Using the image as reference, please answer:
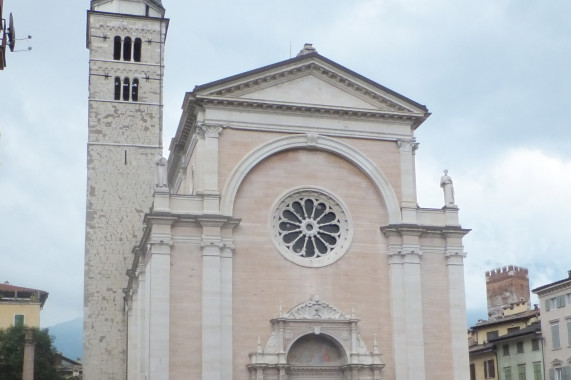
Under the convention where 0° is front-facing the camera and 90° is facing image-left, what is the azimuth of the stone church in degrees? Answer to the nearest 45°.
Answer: approximately 0°

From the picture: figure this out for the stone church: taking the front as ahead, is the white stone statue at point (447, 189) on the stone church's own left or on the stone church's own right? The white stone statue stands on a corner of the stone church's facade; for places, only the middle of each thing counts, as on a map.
on the stone church's own left

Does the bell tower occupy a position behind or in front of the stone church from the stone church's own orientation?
behind

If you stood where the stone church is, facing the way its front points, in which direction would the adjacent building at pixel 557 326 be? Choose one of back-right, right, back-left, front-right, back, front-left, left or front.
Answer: back-left

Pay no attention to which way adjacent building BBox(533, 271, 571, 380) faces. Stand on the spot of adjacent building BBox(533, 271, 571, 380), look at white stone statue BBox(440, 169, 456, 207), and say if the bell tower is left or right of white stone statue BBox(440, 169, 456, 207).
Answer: right
